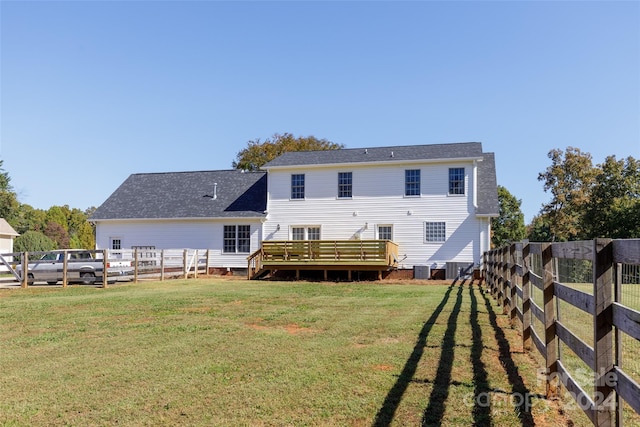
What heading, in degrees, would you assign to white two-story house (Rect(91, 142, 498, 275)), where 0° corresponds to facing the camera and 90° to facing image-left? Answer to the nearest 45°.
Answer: approximately 180°

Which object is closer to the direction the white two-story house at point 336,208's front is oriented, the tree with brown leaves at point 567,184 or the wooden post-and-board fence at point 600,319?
the tree with brown leaves

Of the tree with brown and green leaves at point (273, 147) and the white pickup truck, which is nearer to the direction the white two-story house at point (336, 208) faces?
the tree with brown and green leaves

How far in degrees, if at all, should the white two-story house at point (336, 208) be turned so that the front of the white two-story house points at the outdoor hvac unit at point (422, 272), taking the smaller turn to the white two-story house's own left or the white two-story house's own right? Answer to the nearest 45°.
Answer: approximately 135° to the white two-story house's own right

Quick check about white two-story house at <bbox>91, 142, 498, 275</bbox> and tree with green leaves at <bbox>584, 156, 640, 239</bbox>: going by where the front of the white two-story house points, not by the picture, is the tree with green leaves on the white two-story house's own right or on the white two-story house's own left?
on the white two-story house's own right

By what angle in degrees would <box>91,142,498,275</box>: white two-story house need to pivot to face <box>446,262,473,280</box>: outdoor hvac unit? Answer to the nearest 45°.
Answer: approximately 135° to its right

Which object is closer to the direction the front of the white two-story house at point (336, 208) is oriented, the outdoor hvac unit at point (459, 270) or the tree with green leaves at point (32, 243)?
the tree with green leaves

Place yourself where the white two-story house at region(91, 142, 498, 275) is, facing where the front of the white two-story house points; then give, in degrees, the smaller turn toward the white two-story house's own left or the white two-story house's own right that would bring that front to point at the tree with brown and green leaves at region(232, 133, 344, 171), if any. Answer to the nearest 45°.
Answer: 0° — it already faces it

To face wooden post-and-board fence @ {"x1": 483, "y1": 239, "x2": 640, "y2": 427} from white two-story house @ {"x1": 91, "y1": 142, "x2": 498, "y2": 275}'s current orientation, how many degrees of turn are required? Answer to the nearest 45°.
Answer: approximately 180°

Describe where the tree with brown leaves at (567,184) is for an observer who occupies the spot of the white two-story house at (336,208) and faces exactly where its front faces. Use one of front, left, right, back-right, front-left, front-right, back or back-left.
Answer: front-right
